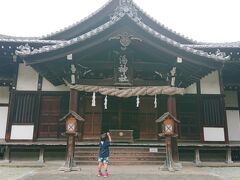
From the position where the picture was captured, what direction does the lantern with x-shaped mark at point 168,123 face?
facing the viewer

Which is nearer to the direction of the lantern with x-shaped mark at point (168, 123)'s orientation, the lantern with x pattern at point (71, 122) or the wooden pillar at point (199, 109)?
the lantern with x pattern

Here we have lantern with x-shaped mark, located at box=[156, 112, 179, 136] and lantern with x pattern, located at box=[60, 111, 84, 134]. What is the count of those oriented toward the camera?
2

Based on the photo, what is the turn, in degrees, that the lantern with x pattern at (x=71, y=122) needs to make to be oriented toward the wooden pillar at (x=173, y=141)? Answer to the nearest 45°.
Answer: approximately 90° to its left

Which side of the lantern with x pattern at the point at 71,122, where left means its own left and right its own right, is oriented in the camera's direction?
front

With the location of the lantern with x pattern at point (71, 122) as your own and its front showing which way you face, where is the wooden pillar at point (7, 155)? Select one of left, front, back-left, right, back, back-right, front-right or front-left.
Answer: back-right

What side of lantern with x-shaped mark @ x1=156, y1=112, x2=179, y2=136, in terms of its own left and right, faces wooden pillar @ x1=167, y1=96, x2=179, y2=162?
back

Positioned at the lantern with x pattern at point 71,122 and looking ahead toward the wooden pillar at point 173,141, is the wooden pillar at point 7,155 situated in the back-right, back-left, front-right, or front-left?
back-left

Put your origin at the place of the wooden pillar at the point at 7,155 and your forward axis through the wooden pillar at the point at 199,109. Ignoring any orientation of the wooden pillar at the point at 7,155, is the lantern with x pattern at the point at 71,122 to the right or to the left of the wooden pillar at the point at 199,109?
right

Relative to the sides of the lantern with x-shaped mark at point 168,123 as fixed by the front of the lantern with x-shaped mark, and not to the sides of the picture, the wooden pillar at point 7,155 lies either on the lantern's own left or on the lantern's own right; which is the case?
on the lantern's own right

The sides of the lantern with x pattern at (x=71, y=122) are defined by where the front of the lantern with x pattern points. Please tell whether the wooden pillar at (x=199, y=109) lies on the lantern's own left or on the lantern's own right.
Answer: on the lantern's own left
